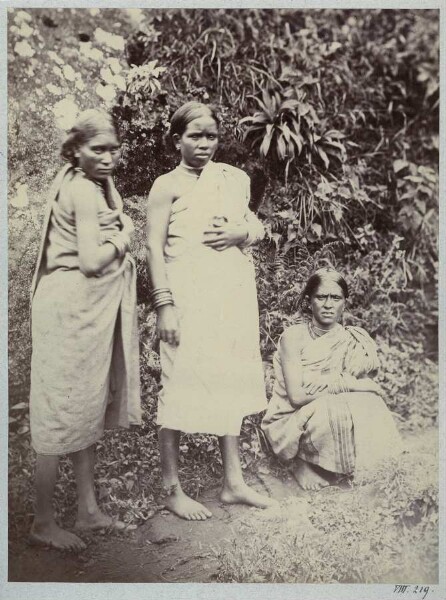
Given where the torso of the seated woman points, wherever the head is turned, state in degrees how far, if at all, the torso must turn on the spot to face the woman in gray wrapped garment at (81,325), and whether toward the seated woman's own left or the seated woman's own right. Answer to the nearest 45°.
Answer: approximately 90° to the seated woman's own right

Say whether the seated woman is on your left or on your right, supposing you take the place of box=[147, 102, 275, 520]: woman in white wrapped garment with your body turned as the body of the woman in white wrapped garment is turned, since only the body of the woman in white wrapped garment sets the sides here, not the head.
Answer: on your left

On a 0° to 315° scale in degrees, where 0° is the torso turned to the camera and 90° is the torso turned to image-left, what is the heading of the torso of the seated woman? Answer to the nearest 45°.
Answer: approximately 0°

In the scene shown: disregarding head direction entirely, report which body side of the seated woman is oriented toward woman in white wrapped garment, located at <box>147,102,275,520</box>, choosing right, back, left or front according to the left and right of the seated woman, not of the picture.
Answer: right

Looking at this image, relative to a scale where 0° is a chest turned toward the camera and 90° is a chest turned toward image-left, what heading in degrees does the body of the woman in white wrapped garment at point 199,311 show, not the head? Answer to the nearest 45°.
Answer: approximately 315°
